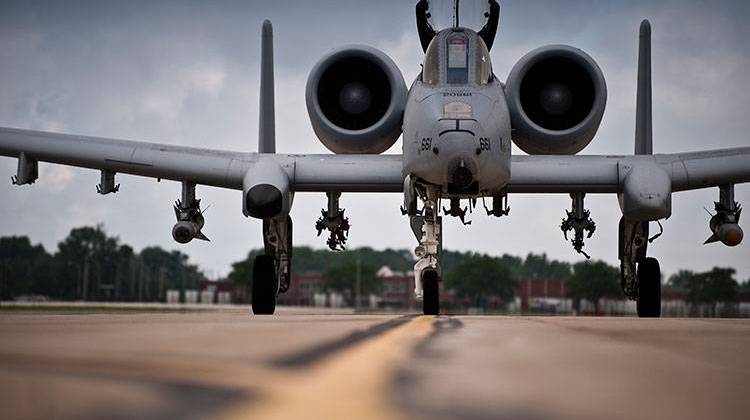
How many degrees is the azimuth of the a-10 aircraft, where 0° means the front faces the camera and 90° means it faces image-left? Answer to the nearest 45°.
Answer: approximately 0°
